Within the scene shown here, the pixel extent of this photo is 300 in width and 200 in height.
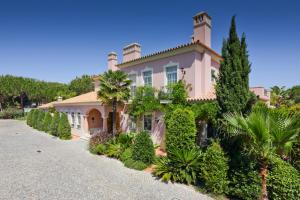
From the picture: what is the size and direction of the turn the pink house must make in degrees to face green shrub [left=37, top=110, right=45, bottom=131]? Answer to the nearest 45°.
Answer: approximately 90° to its right

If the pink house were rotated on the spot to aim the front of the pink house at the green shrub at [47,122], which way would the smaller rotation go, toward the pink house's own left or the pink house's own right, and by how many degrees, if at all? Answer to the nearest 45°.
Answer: approximately 90° to the pink house's own right

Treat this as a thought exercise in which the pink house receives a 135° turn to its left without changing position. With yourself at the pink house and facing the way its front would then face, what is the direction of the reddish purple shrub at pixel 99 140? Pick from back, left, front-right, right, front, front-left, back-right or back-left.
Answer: back

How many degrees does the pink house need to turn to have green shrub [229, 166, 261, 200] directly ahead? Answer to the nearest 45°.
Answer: approximately 45° to its left

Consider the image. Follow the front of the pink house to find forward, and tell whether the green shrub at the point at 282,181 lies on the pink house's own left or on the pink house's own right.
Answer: on the pink house's own left

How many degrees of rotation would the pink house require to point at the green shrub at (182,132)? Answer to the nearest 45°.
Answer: approximately 45° to its left

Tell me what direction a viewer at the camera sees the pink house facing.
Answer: facing the viewer and to the left of the viewer

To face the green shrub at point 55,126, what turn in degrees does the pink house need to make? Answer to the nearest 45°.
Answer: approximately 90° to its right

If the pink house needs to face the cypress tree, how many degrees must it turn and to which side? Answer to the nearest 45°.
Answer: approximately 45° to its left
